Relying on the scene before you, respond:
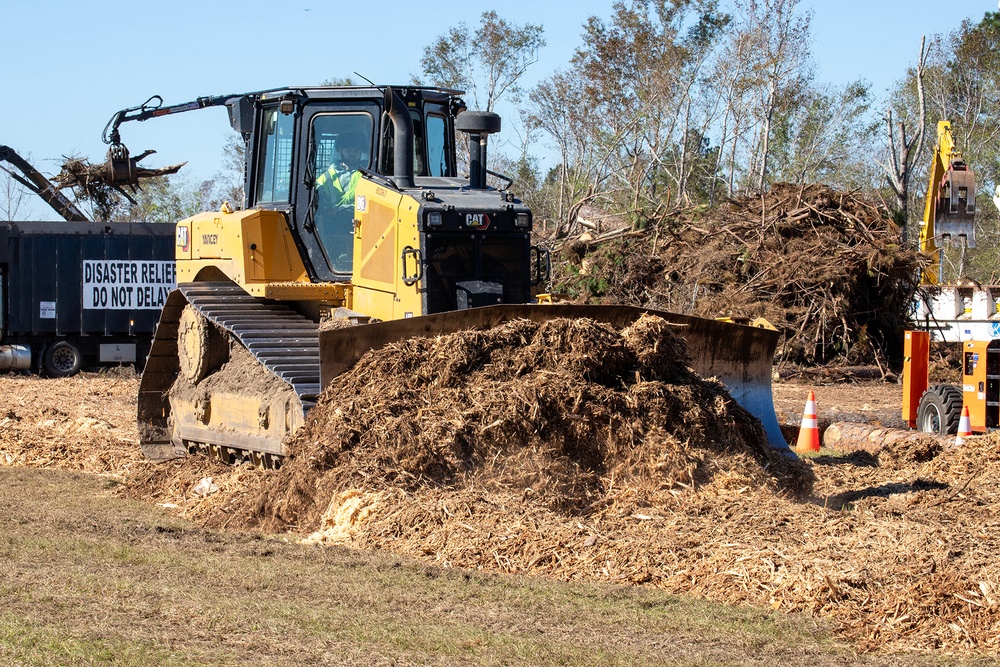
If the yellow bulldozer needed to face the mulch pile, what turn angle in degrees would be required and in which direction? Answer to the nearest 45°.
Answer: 0° — it already faces it

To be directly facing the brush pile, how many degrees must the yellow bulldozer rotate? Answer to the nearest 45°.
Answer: approximately 90° to its left

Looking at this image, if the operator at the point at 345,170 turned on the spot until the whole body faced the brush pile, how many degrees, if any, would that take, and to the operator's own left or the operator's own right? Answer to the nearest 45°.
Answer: approximately 90° to the operator's own left

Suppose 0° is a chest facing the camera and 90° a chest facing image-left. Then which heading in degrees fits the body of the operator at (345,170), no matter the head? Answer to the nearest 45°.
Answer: approximately 315°

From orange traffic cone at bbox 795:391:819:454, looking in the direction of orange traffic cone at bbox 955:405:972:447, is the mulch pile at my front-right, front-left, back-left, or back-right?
back-right

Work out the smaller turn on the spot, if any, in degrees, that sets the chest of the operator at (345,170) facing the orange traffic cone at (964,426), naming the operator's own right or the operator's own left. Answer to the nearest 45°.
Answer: approximately 45° to the operator's own left

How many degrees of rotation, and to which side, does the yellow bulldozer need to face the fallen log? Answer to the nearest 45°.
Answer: approximately 90° to its left

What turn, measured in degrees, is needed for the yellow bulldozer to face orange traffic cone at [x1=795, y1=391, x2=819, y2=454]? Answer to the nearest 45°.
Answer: approximately 90° to its left

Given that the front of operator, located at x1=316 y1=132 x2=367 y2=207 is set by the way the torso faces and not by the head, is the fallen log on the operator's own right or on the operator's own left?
on the operator's own left
